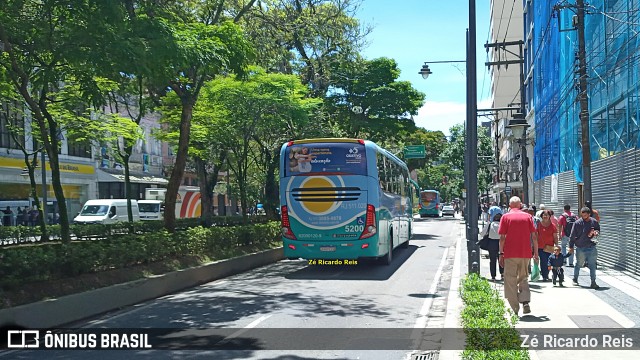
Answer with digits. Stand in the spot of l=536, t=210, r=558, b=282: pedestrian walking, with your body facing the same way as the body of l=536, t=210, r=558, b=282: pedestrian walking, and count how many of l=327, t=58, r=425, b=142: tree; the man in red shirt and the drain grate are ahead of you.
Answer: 2

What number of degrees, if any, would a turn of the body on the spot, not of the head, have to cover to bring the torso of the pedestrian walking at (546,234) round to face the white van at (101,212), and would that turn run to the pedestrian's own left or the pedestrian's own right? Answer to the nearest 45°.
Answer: approximately 135° to the pedestrian's own right

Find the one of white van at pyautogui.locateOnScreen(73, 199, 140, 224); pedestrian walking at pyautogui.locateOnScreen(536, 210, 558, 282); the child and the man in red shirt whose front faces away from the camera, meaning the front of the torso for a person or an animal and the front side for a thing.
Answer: the man in red shirt

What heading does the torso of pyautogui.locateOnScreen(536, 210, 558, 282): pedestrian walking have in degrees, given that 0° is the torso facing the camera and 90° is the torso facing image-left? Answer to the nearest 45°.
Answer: approximately 0°

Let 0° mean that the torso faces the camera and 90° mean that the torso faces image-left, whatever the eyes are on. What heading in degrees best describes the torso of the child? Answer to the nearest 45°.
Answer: approximately 0°

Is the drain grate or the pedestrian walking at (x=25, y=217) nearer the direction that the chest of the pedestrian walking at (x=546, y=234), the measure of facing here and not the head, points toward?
the drain grate

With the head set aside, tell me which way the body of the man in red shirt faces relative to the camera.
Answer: away from the camera

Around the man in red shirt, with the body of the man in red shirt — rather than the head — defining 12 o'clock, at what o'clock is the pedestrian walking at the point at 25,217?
The pedestrian walking is roughly at 10 o'clock from the man in red shirt.

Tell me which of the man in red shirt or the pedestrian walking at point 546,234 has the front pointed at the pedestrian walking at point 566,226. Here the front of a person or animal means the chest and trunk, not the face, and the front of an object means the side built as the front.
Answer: the man in red shirt

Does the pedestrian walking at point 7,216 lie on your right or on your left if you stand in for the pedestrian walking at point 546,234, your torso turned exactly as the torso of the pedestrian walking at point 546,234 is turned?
on your right

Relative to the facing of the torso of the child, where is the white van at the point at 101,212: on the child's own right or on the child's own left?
on the child's own right

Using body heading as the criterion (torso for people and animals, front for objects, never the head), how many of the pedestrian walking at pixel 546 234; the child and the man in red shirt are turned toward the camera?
2
